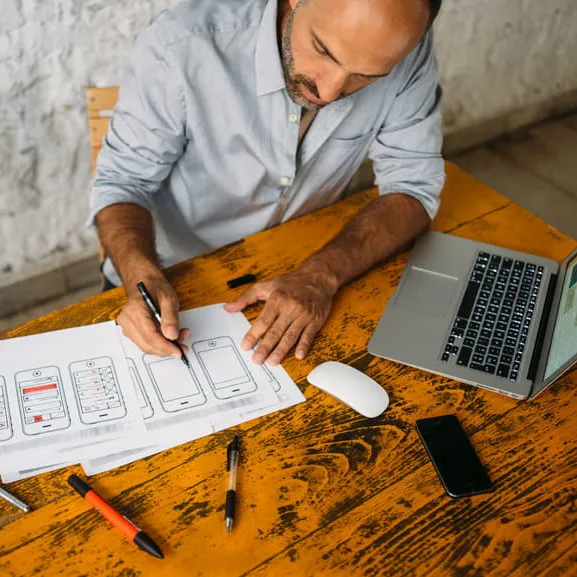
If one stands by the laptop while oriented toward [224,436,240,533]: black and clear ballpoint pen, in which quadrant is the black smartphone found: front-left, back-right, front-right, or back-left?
front-left

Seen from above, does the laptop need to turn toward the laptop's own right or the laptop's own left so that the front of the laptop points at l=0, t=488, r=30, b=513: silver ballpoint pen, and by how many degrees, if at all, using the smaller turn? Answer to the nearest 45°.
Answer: approximately 45° to the laptop's own left

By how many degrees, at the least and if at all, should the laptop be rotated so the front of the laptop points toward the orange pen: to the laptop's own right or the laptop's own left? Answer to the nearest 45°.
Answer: approximately 45° to the laptop's own left

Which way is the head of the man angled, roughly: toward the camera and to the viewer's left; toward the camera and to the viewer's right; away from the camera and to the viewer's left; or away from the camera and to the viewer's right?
toward the camera and to the viewer's left

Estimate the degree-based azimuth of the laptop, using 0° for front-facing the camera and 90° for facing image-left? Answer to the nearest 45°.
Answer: approximately 90°

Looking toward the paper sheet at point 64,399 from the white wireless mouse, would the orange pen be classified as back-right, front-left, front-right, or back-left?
front-left

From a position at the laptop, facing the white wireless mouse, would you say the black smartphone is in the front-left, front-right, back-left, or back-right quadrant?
front-left
